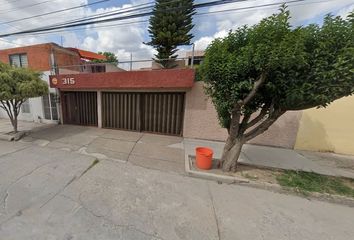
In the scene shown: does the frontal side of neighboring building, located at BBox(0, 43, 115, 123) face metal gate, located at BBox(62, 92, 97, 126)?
no

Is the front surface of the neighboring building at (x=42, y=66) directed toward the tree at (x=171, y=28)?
no

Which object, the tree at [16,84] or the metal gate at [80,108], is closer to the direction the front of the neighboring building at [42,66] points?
the tree

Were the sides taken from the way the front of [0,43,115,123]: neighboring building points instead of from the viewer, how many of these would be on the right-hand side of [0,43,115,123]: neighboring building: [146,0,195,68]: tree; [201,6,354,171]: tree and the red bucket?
0

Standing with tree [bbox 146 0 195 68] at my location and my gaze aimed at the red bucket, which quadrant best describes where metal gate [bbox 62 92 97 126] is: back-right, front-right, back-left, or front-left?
front-right

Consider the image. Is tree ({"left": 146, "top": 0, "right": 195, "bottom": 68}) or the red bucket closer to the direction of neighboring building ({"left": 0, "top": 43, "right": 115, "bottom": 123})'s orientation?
the red bucket

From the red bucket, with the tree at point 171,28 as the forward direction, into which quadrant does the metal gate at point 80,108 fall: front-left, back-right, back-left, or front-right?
front-left

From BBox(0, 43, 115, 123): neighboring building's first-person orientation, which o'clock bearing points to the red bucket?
The red bucket is roughly at 10 o'clock from the neighboring building.

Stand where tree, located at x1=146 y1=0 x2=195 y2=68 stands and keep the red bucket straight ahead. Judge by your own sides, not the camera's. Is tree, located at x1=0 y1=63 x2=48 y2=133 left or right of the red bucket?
right

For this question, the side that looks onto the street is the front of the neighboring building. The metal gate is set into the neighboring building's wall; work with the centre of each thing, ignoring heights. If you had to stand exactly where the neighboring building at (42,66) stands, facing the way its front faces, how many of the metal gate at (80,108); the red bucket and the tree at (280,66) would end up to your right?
0

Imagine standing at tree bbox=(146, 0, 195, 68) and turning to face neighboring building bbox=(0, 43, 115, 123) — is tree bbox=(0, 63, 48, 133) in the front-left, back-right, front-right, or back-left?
front-left

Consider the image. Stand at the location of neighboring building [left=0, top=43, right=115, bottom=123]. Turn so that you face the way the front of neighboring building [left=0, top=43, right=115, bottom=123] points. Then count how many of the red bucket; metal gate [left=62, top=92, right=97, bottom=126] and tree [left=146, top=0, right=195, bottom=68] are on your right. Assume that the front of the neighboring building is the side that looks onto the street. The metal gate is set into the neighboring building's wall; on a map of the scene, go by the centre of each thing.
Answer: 0

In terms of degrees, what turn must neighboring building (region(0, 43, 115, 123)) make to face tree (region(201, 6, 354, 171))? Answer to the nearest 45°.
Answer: approximately 45° to its left

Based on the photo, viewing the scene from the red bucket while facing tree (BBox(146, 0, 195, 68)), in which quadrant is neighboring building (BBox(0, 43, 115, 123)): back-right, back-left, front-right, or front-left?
front-left

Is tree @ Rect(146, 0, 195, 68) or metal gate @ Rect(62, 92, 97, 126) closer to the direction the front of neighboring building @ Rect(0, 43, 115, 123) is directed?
the metal gate
